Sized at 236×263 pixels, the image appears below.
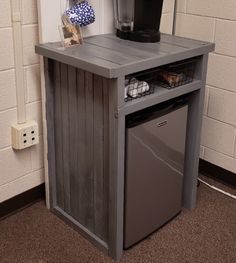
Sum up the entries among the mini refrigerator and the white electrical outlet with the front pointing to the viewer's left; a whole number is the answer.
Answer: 0

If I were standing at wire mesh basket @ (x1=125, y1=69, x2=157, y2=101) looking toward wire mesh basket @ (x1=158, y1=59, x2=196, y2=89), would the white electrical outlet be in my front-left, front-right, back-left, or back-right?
back-left

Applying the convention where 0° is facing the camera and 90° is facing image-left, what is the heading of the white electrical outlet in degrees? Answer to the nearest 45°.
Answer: approximately 315°

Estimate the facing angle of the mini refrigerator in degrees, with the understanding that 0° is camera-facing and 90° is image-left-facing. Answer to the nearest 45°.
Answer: approximately 315°

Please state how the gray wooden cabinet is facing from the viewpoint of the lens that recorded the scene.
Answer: facing the viewer and to the right of the viewer

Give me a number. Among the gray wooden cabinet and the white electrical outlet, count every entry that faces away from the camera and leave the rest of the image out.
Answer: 0
